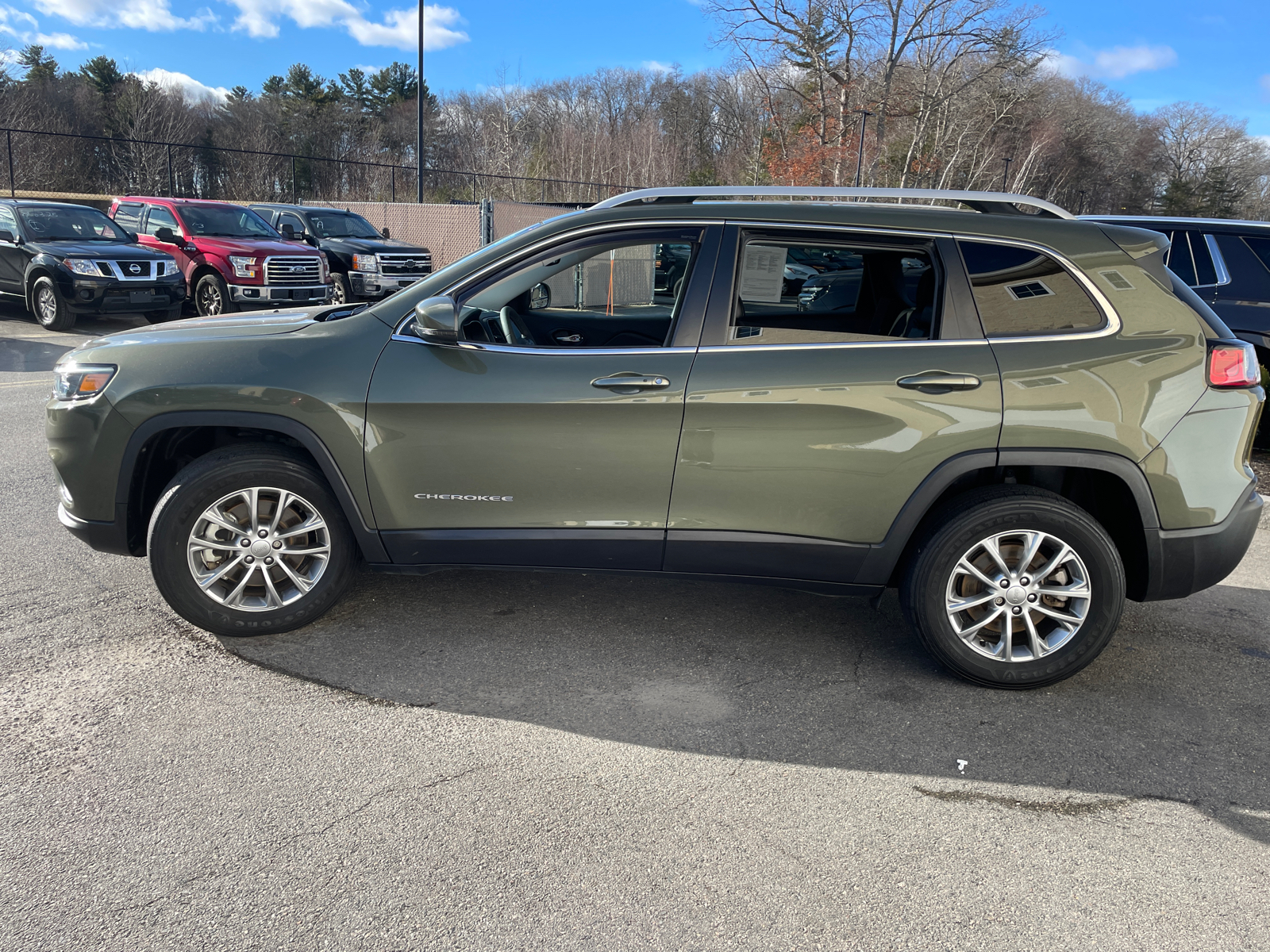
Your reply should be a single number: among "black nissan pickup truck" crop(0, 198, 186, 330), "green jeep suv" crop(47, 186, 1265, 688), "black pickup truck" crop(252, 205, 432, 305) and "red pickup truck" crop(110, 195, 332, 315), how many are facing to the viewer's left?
1

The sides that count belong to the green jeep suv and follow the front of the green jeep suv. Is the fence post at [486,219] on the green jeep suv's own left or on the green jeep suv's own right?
on the green jeep suv's own right

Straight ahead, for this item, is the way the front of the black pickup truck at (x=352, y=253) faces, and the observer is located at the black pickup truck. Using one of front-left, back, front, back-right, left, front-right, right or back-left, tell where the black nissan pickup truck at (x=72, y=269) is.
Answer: right

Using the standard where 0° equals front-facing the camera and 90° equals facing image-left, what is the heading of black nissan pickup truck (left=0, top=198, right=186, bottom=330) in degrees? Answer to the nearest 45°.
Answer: approximately 315°

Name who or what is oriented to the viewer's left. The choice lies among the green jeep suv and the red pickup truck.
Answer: the green jeep suv

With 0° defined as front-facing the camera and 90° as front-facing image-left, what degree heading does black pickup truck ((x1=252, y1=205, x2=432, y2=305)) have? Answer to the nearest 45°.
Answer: approximately 315°

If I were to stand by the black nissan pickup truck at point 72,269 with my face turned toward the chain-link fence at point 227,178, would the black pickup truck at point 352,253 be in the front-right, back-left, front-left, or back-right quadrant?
front-right

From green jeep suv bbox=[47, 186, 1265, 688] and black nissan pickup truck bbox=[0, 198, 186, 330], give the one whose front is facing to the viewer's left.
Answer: the green jeep suv

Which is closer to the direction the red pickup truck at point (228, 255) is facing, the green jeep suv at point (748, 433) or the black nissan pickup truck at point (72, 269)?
the green jeep suv

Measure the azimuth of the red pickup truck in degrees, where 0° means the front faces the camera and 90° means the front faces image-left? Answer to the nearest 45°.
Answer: approximately 315°

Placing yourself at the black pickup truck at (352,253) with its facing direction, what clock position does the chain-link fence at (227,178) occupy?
The chain-link fence is roughly at 7 o'clock from the black pickup truck.

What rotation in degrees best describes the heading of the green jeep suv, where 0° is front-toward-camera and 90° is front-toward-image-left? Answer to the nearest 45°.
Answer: approximately 90°
